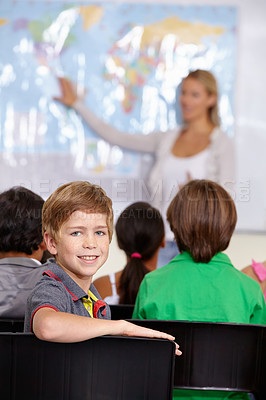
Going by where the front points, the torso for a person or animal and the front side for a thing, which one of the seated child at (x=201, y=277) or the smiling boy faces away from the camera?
the seated child

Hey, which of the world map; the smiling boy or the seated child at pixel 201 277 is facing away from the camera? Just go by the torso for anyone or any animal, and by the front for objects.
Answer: the seated child

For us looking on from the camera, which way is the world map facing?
facing the viewer

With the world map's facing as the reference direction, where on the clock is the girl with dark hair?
The girl with dark hair is roughly at 12 o'clock from the world map.

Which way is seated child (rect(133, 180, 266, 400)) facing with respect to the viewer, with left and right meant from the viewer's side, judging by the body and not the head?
facing away from the viewer

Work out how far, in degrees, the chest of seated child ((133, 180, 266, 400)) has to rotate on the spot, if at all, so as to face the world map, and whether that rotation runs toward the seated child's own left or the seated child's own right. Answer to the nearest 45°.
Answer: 0° — they already face it

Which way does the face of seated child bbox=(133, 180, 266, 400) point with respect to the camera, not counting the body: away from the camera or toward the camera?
away from the camera

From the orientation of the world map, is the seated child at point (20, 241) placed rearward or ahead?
ahead

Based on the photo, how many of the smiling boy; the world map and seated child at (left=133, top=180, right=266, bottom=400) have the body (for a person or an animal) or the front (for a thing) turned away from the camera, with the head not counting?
1

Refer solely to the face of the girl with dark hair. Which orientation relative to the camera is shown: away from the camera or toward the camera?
away from the camera
